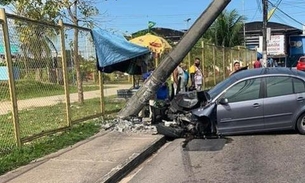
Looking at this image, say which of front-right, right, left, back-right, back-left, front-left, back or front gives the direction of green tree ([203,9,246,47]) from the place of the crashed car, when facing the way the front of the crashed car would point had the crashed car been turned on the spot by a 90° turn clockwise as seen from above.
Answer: front

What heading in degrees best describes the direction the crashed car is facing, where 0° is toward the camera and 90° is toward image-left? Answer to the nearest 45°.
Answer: approximately 90°

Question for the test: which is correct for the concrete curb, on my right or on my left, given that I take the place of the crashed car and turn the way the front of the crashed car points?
on my left

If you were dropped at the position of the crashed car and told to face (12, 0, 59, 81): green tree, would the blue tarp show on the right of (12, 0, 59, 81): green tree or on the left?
right

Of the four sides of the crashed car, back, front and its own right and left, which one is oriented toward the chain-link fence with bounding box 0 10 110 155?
front
